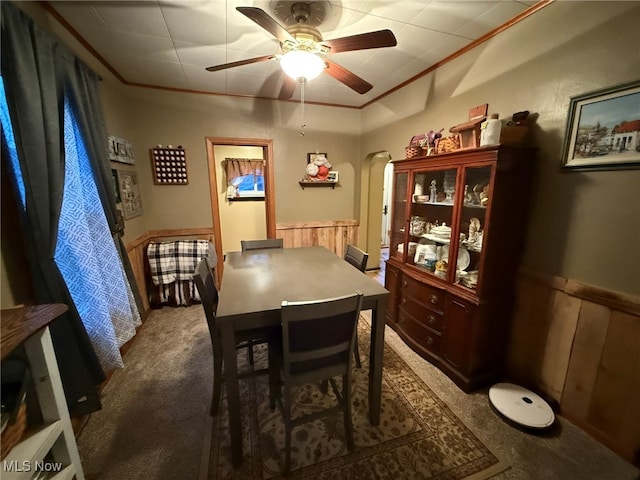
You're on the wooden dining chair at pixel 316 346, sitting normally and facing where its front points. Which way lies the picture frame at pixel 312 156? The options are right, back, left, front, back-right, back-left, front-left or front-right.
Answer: front-right

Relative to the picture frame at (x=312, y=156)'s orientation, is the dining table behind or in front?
in front

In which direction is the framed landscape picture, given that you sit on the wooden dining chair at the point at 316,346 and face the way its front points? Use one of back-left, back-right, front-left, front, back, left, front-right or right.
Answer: back-right

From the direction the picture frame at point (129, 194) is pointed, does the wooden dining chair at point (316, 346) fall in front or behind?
in front

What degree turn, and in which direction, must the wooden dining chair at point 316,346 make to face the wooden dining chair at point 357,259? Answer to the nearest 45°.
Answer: approximately 45° to its right

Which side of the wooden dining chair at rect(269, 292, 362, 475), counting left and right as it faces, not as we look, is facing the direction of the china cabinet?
right

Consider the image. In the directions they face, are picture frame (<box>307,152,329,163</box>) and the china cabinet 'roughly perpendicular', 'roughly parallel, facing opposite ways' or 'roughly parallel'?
roughly perpendicular

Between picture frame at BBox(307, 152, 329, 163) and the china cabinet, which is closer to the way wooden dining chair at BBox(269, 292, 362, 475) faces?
the picture frame

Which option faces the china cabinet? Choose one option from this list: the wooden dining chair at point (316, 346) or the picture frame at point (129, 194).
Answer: the picture frame

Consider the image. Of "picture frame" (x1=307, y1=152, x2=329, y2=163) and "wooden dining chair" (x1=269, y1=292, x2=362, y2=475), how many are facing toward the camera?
1

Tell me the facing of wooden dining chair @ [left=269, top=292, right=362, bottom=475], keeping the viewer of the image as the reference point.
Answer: facing away from the viewer and to the left of the viewer

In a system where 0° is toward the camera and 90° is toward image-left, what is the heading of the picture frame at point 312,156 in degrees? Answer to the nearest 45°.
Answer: approximately 0°

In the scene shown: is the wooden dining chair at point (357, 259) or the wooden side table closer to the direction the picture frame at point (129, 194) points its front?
the wooden dining chair
